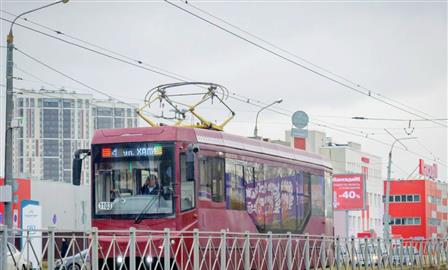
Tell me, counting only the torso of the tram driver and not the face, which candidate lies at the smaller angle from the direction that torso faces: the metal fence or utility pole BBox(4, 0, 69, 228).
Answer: the metal fence

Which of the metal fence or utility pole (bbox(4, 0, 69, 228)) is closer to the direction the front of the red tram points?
the metal fence

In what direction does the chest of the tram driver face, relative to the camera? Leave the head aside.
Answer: toward the camera

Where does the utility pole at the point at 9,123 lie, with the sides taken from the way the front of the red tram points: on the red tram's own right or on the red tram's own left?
on the red tram's own right

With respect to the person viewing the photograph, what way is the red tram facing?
facing the viewer and to the left of the viewer
